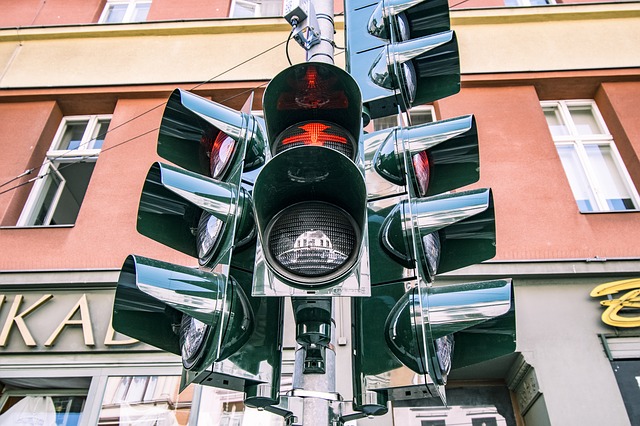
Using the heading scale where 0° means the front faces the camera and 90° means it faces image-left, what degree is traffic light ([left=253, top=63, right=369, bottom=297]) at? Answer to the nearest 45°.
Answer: approximately 0°

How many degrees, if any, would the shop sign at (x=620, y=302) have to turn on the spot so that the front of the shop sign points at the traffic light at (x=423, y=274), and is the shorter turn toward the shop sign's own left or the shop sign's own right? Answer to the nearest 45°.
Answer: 0° — it already faces it

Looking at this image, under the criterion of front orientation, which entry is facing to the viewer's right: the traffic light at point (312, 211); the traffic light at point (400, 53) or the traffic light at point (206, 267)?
the traffic light at point (400, 53)

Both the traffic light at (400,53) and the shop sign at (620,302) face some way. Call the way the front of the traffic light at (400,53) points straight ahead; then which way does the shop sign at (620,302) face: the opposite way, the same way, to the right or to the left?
to the right

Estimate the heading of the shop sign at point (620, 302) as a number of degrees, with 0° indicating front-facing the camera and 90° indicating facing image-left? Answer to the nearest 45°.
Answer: approximately 0°

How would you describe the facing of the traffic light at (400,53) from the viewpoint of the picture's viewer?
facing to the right of the viewer

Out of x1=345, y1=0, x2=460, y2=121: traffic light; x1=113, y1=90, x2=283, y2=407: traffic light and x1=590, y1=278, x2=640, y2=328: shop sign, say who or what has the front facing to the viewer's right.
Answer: x1=345, y1=0, x2=460, y2=121: traffic light
